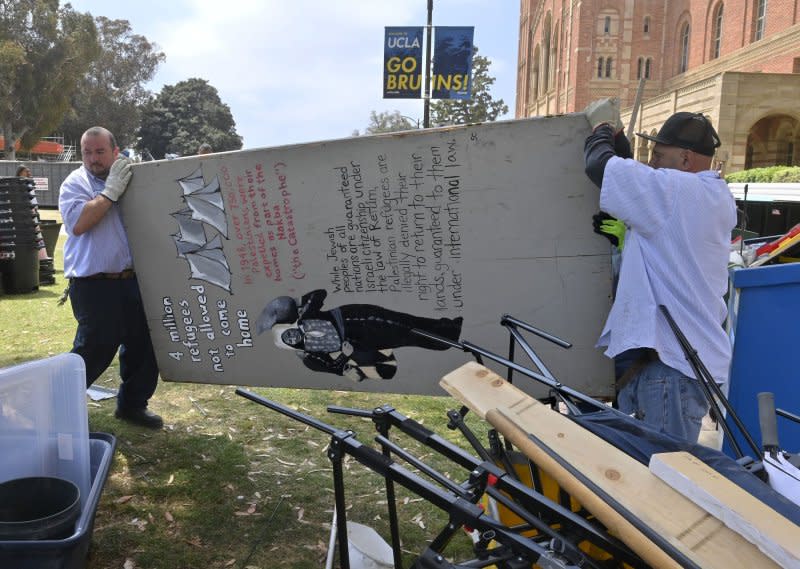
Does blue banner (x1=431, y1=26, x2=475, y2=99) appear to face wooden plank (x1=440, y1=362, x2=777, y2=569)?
yes

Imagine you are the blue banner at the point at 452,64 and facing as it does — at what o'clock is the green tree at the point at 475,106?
The green tree is roughly at 6 o'clock from the blue banner.

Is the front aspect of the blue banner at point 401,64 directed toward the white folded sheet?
yes

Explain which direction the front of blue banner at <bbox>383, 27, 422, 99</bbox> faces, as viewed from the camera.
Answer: facing the viewer

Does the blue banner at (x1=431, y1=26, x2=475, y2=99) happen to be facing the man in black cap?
yes

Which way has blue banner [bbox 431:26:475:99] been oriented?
toward the camera

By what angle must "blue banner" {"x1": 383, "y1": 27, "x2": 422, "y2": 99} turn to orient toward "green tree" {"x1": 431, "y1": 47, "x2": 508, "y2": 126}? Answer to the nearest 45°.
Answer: approximately 180°

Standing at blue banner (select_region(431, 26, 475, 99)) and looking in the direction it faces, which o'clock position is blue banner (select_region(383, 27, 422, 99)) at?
blue banner (select_region(383, 27, 422, 99)) is roughly at 3 o'clock from blue banner (select_region(431, 26, 475, 99)).

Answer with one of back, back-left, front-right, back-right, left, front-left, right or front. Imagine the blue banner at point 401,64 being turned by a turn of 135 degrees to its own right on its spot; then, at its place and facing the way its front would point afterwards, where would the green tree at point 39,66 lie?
front

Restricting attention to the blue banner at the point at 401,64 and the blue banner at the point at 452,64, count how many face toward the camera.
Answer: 2

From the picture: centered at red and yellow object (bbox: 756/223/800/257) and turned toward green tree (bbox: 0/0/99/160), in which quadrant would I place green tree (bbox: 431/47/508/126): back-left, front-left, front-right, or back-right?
front-right

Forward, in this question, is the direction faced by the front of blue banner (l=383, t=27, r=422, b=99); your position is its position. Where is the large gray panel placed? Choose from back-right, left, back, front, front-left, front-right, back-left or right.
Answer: front

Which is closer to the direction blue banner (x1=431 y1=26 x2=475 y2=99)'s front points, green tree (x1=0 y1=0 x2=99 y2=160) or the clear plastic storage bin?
the clear plastic storage bin
